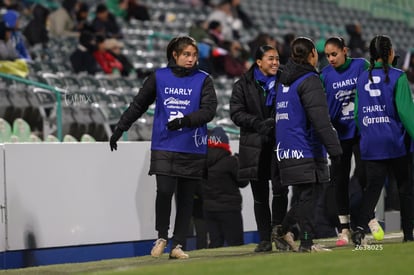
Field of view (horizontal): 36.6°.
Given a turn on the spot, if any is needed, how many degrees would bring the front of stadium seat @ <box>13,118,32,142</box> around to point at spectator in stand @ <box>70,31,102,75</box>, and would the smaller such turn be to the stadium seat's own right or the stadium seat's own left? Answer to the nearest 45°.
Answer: approximately 135° to the stadium seat's own left

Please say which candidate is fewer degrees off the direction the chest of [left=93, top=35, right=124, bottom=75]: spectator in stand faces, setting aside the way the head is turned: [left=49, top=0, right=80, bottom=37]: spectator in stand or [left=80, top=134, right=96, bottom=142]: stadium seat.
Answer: the stadium seat

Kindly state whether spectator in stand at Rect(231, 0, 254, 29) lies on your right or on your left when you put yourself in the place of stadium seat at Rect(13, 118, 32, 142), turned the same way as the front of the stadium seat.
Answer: on your left

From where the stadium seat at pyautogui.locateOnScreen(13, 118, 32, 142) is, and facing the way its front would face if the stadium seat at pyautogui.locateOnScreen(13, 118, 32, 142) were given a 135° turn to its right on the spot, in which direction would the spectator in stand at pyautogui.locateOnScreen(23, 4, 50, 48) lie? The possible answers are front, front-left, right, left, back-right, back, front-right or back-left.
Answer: right

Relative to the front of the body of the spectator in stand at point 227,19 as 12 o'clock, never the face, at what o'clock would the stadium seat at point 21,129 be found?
The stadium seat is roughly at 2 o'clock from the spectator in stand.

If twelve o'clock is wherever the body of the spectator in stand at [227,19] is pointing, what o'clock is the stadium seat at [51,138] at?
The stadium seat is roughly at 2 o'clock from the spectator in stand.

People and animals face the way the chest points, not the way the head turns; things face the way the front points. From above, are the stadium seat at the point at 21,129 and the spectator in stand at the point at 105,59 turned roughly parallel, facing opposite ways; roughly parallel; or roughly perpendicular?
roughly parallel

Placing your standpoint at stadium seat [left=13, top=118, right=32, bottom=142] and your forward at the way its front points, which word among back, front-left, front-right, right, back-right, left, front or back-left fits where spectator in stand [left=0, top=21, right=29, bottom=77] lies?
back-left

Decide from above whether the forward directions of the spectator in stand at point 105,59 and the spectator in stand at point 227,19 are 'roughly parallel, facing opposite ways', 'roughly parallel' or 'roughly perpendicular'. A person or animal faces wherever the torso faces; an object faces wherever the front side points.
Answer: roughly parallel

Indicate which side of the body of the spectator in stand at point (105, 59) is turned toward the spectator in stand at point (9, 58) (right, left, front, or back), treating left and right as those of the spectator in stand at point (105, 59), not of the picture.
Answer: right

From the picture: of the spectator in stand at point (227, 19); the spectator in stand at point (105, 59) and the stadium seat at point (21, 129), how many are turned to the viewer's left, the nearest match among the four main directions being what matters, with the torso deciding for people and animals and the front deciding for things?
0

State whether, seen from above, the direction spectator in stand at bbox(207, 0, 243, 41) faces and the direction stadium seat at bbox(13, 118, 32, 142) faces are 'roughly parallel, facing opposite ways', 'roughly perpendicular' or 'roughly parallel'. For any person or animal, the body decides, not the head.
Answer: roughly parallel

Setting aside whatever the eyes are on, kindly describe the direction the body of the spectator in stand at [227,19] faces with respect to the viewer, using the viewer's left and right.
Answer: facing the viewer and to the right of the viewer
